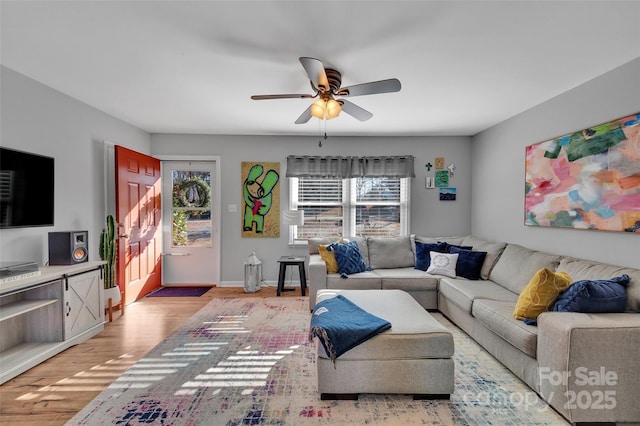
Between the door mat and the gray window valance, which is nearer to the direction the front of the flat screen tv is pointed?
the gray window valance

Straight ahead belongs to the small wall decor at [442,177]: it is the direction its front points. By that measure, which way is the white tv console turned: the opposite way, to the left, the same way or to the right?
to the left

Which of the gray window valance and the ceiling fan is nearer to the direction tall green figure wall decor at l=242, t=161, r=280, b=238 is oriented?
the ceiling fan

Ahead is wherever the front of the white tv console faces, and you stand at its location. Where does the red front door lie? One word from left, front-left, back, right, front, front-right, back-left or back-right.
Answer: left

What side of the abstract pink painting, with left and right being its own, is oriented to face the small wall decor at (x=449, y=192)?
right

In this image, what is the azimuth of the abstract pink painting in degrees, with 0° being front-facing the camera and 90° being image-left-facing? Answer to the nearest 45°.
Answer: approximately 45°

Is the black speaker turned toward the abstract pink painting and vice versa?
yes

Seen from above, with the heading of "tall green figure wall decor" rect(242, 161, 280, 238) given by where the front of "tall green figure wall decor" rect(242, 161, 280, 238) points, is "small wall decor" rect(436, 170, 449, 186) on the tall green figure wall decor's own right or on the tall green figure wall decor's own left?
on the tall green figure wall decor's own left

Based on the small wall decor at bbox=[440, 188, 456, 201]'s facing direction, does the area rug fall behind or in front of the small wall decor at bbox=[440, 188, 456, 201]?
in front

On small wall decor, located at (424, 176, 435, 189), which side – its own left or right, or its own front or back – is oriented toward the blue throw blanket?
front

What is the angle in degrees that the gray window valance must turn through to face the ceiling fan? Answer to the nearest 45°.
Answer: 0° — it already faces it

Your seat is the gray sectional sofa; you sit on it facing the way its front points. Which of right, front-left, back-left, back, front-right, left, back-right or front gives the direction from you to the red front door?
front-right

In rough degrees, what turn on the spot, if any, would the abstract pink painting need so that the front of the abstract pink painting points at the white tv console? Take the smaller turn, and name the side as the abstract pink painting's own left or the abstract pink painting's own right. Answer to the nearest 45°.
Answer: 0° — it already faces it

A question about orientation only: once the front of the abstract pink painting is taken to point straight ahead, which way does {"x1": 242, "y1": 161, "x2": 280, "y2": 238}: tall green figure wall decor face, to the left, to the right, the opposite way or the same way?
to the left

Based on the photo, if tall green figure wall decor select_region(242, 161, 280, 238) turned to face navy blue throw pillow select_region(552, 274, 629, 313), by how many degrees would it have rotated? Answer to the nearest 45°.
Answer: approximately 45° to its left
